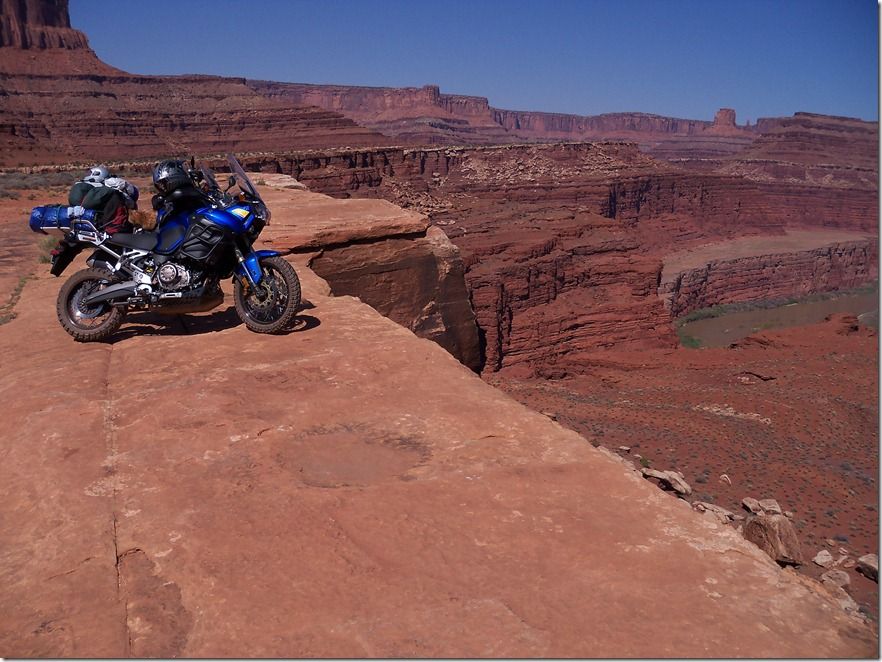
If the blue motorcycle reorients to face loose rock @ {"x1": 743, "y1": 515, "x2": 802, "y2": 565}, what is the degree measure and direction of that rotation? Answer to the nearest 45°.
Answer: approximately 45° to its right

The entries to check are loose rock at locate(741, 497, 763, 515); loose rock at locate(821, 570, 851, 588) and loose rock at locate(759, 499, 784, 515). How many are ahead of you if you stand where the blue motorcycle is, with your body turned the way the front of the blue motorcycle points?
3

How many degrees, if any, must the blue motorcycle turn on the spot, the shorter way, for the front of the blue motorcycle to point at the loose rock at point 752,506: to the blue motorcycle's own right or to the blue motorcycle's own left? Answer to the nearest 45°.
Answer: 0° — it already faces it

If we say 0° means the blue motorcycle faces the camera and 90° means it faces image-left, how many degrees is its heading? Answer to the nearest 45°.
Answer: approximately 270°

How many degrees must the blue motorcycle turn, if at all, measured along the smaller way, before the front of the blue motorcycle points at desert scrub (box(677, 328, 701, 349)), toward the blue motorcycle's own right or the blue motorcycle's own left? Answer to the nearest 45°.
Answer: approximately 45° to the blue motorcycle's own left

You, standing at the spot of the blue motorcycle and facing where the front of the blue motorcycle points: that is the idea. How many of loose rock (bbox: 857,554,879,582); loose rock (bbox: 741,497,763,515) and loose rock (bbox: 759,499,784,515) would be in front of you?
3

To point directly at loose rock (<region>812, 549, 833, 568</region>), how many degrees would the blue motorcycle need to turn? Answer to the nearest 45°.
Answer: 0° — it already faces it

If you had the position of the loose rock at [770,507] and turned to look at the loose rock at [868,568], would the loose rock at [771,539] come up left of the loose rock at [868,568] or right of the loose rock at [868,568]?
right
